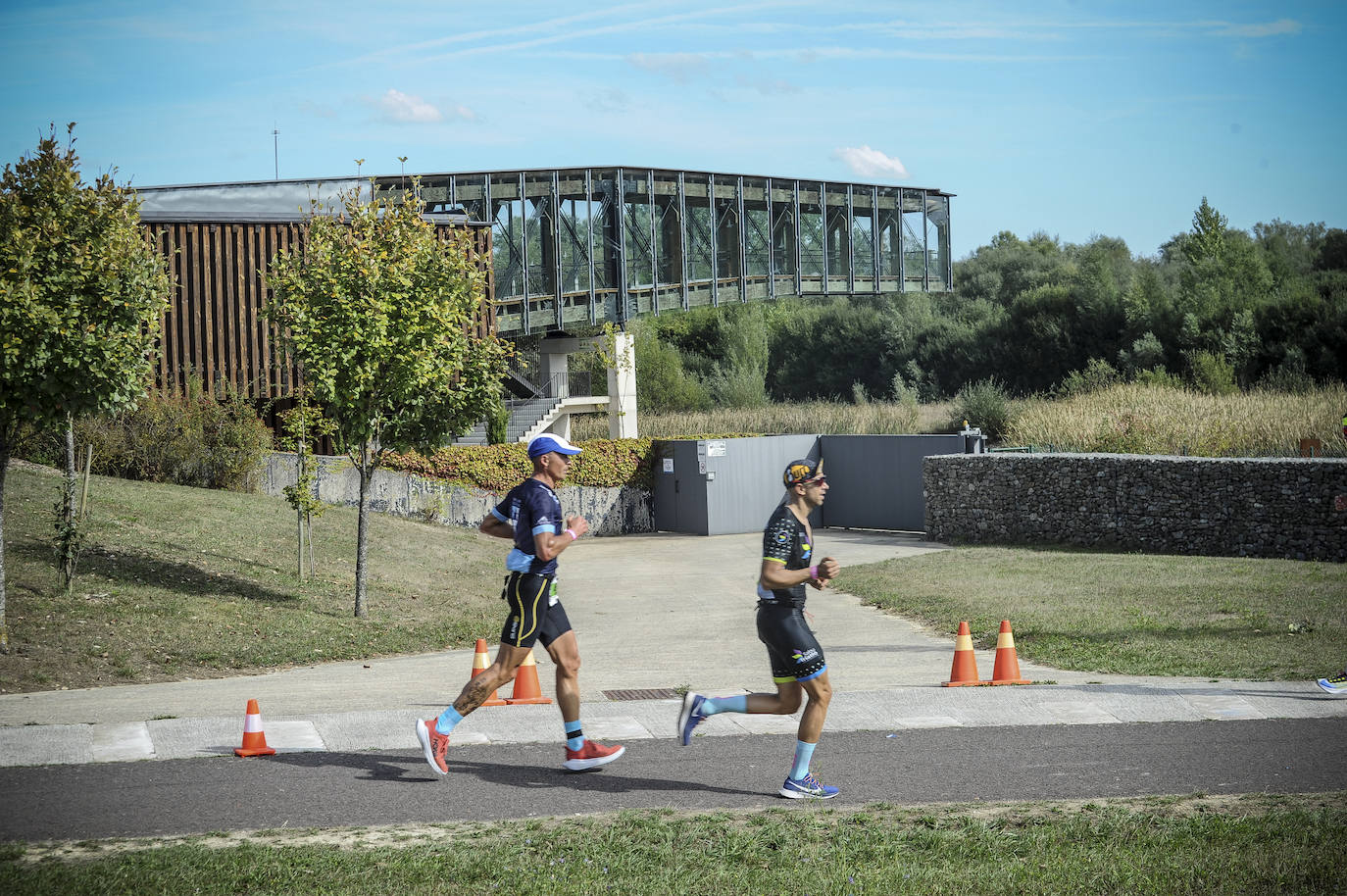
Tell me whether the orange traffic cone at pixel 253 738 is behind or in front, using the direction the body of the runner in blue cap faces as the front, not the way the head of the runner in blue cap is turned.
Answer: behind

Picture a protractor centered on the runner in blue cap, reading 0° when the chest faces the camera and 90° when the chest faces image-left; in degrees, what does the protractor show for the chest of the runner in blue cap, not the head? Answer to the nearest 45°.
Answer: approximately 270°

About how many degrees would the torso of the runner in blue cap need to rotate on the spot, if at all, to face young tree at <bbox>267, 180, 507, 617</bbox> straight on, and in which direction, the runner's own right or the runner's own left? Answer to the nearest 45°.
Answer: approximately 90° to the runner's own left

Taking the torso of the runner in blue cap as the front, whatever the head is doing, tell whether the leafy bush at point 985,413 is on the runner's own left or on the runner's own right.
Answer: on the runner's own left

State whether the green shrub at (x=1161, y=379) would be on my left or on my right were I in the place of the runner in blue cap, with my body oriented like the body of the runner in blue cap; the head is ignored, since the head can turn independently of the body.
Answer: on my left

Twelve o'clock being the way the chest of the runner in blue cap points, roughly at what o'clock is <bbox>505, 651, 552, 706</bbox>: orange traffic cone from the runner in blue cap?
The orange traffic cone is roughly at 9 o'clock from the runner in blue cap.
